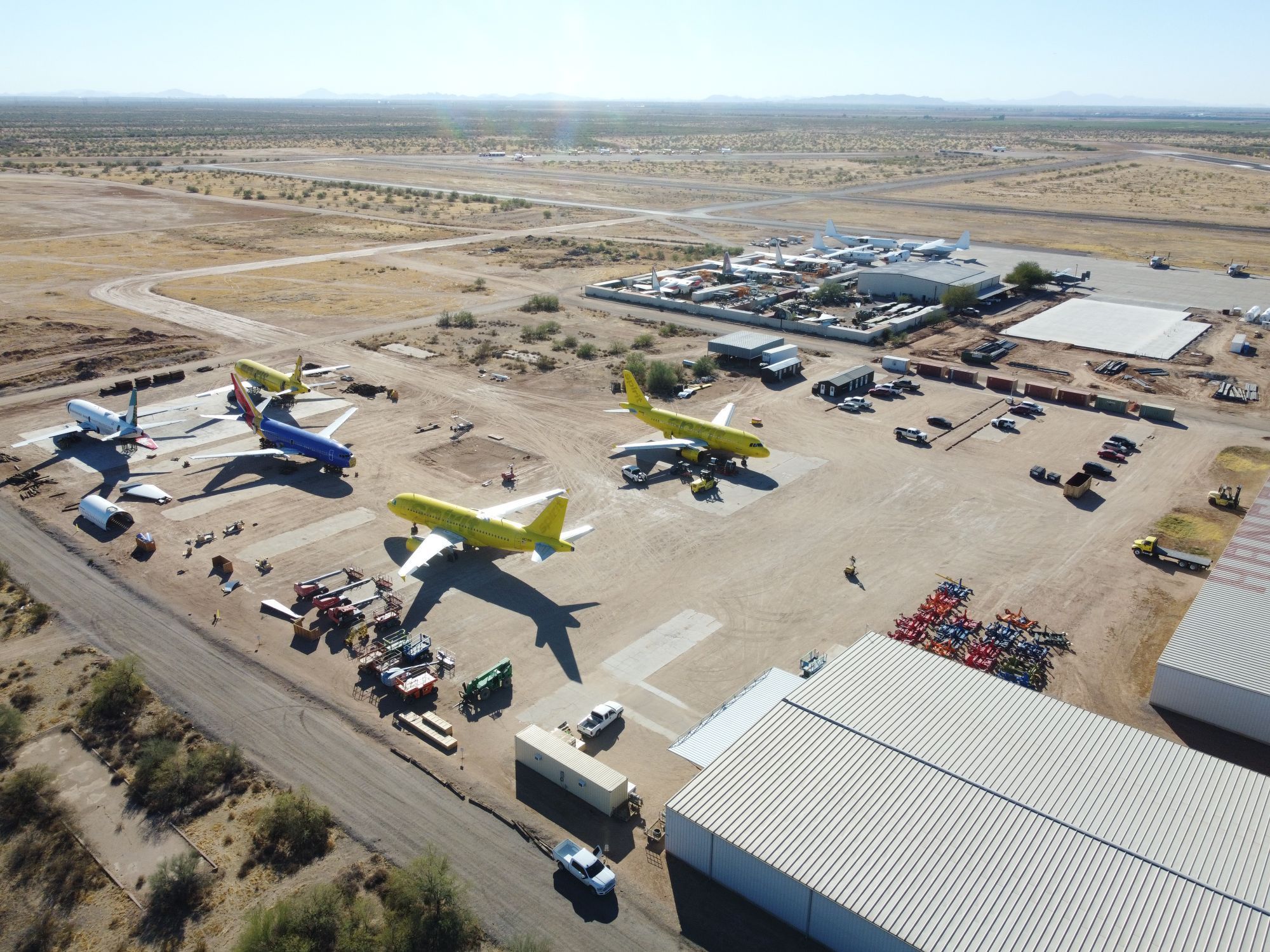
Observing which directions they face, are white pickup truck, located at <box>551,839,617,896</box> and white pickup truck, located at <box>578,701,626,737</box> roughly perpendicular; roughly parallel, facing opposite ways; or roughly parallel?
roughly perpendicular

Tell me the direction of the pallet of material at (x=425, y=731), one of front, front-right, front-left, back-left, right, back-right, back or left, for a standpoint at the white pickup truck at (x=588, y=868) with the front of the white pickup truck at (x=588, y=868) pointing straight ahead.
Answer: back

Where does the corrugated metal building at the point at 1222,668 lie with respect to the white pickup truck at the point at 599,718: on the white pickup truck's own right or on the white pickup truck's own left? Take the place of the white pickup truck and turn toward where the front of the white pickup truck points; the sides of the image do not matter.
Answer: on the white pickup truck's own right

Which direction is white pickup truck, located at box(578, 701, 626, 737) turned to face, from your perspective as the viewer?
facing away from the viewer and to the right of the viewer

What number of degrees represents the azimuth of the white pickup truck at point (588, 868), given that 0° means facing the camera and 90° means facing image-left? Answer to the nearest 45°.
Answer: approximately 315°

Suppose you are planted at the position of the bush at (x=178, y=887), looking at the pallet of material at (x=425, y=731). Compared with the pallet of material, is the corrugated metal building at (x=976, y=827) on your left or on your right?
right

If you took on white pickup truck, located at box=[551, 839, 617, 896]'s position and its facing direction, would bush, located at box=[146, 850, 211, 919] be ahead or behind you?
behind

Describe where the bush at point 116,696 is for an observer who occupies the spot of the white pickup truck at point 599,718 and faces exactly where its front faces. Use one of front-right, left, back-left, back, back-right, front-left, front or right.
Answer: back-left

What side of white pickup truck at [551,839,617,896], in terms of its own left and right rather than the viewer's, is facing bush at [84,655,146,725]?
back

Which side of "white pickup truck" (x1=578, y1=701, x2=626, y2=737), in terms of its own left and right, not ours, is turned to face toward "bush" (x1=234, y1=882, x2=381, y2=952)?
back

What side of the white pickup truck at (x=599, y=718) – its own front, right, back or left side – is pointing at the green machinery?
left

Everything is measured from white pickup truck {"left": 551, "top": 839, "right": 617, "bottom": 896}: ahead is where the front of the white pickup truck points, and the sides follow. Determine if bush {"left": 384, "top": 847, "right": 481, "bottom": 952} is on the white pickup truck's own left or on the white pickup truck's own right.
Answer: on the white pickup truck's own right

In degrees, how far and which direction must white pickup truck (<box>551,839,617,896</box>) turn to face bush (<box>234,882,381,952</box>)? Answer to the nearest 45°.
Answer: approximately 135° to its right

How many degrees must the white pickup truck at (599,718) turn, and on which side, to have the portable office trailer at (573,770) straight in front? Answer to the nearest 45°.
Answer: approximately 135° to its right
